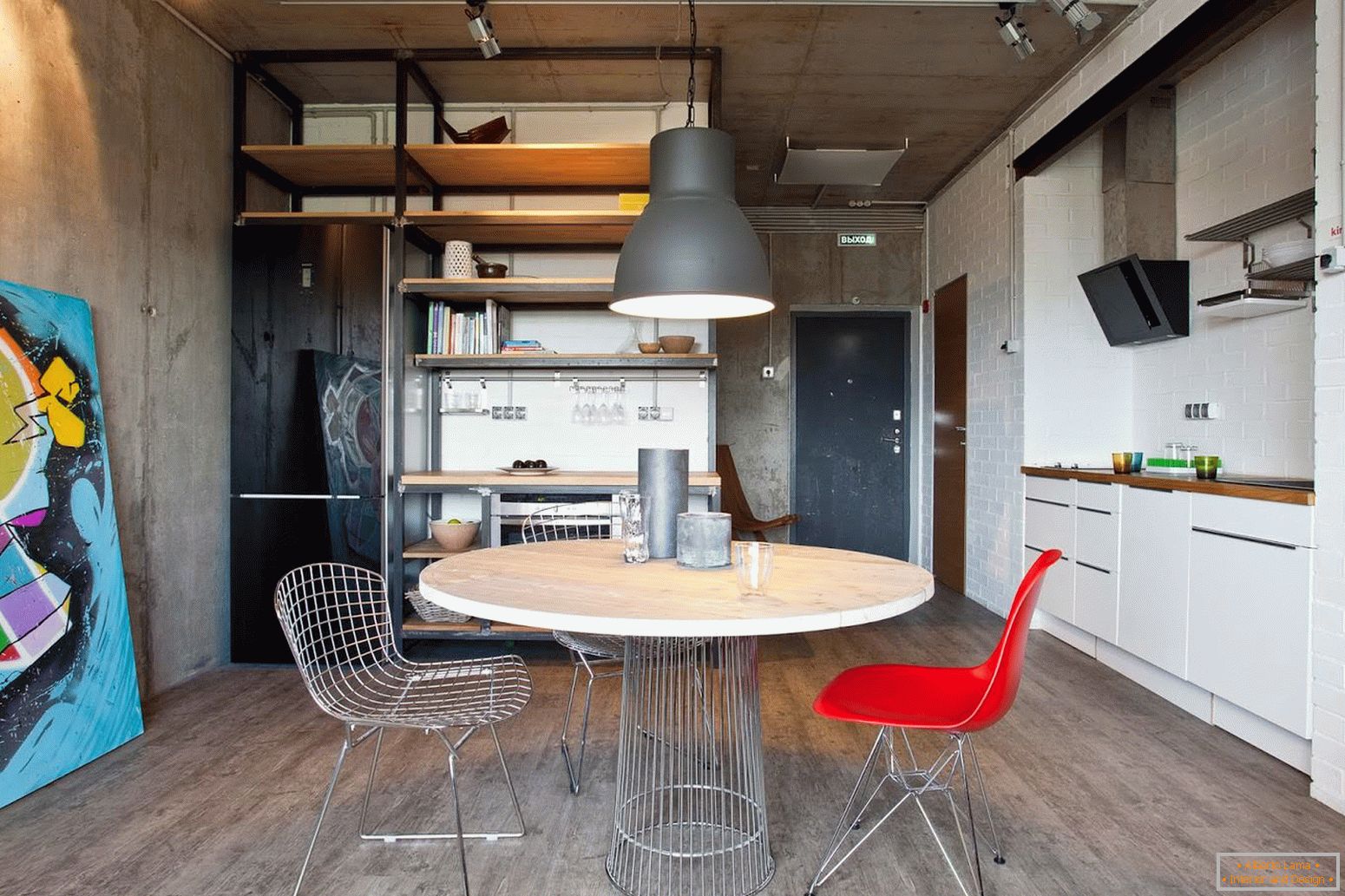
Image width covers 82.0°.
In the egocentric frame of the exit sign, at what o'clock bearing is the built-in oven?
The built-in oven is roughly at 1 o'clock from the exit sign.

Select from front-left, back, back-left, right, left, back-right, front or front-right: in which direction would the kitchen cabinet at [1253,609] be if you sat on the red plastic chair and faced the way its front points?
back-right

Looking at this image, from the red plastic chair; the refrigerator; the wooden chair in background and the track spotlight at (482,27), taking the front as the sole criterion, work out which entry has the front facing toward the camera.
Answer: the refrigerator

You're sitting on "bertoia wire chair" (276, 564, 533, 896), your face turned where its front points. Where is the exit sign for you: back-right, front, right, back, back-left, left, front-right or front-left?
left

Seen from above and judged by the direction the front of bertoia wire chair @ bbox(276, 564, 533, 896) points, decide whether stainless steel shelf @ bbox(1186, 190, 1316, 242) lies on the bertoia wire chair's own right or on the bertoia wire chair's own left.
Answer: on the bertoia wire chair's own left

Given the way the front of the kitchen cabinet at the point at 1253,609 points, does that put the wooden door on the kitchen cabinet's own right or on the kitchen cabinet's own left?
on the kitchen cabinet's own right

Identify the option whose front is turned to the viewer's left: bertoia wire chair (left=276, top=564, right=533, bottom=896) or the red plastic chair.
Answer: the red plastic chair

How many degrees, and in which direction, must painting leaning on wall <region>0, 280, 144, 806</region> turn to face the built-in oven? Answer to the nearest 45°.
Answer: approximately 45° to its left

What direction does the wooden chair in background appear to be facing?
to the viewer's right

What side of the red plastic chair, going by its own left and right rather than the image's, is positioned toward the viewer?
left

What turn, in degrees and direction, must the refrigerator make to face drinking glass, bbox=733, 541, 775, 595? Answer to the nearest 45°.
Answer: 0° — it already faces it

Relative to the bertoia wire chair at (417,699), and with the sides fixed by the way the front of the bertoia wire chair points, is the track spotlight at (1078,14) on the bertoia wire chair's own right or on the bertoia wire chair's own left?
on the bertoia wire chair's own left

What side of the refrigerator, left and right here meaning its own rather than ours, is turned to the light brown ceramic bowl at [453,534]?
left

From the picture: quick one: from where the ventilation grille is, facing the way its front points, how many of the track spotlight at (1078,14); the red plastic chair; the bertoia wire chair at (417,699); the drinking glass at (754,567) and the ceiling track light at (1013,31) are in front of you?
5
